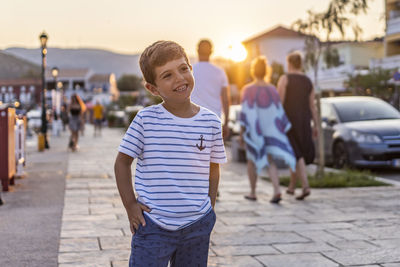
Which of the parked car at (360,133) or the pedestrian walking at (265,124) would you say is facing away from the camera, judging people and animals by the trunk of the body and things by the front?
the pedestrian walking

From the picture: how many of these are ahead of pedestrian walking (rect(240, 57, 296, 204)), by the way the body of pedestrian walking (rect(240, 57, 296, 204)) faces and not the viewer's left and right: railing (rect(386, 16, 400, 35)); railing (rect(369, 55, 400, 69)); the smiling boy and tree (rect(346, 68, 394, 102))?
3

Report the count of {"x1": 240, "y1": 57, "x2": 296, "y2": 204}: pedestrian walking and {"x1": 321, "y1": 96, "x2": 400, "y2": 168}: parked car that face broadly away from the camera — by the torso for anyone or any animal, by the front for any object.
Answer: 1

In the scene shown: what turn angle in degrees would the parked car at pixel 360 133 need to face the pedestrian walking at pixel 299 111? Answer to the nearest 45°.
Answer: approximately 45° to its right

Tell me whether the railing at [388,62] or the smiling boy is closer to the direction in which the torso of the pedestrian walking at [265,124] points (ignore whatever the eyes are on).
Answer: the railing

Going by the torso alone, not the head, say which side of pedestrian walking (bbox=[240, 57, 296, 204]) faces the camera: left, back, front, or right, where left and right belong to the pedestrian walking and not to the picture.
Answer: back

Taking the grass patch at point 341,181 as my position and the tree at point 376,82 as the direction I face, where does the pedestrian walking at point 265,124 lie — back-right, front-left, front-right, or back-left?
back-left

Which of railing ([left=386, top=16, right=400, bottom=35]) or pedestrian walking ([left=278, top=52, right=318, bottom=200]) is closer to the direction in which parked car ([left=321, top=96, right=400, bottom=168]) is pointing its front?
the pedestrian walking

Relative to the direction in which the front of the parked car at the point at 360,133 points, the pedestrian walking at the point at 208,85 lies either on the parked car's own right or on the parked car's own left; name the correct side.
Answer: on the parked car's own right

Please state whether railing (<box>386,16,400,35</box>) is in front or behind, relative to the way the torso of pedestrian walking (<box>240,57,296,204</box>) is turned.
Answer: in front

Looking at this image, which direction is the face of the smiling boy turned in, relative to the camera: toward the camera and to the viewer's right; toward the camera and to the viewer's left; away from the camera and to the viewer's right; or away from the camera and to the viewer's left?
toward the camera and to the viewer's right
